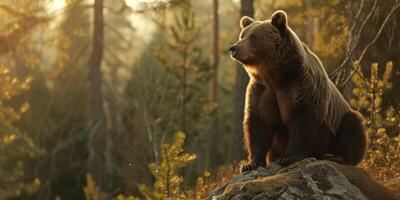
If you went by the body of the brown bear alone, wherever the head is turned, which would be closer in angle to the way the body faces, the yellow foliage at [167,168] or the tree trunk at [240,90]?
the yellow foliage

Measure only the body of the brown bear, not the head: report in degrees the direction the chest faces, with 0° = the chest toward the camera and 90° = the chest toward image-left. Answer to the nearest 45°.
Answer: approximately 45°

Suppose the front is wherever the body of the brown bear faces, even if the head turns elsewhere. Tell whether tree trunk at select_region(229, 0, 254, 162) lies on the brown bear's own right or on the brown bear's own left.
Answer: on the brown bear's own right

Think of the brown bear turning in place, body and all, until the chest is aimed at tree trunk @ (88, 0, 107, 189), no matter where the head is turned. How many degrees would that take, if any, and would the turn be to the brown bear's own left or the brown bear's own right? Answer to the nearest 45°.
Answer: approximately 90° to the brown bear's own right
